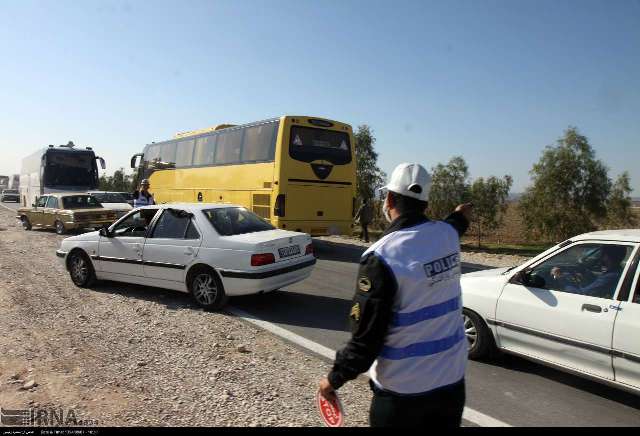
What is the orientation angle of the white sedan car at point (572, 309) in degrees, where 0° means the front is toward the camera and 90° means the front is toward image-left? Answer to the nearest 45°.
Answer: approximately 135°

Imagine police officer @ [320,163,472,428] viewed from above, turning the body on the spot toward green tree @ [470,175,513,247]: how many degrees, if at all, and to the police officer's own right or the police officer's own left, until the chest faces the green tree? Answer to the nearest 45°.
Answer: approximately 45° to the police officer's own right

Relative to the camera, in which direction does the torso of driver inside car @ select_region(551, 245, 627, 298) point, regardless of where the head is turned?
to the viewer's left

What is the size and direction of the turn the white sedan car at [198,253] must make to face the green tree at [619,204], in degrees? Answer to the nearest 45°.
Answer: approximately 90° to its right

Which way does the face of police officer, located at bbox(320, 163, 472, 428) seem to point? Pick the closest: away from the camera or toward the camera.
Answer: away from the camera

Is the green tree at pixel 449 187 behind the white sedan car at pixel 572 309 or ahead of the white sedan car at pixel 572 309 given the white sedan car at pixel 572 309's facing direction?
ahead

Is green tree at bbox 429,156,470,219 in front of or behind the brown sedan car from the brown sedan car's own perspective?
behind

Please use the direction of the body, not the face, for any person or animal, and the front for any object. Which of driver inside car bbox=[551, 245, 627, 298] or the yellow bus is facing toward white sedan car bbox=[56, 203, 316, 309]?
the driver inside car

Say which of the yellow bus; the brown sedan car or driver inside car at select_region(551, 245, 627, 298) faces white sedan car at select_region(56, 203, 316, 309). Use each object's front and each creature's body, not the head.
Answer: the driver inside car

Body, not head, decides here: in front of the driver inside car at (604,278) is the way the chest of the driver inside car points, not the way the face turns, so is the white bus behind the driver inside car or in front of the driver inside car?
in front

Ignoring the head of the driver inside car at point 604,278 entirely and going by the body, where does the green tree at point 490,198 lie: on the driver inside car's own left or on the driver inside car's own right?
on the driver inside car's own right
